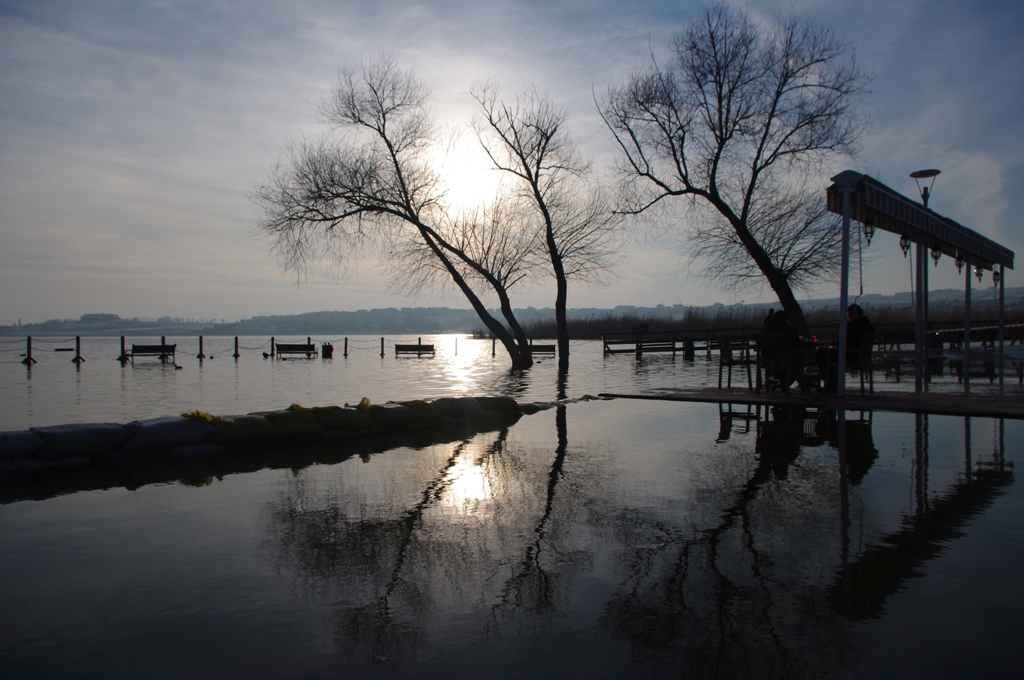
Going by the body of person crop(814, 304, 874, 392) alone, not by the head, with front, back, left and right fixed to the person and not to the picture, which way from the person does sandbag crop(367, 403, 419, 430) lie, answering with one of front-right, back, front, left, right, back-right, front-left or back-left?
front-left

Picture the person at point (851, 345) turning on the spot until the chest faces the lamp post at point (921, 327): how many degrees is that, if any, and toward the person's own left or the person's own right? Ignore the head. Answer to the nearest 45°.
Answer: approximately 135° to the person's own right

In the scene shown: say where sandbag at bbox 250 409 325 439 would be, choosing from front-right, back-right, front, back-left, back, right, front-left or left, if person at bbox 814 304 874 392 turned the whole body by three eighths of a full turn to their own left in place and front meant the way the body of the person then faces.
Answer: right

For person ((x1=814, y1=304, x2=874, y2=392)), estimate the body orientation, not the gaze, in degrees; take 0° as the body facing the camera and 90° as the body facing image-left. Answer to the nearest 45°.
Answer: approximately 90°

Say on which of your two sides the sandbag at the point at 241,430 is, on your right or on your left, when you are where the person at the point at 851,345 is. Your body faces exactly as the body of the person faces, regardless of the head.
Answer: on your left

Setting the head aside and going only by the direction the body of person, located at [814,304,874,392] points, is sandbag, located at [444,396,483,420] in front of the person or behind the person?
in front

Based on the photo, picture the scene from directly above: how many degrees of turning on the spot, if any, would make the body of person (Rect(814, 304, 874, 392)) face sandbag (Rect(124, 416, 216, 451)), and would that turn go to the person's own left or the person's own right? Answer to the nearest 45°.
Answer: approximately 45° to the person's own left

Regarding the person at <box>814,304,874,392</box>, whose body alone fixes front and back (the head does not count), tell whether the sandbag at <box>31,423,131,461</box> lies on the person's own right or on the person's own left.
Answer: on the person's own left

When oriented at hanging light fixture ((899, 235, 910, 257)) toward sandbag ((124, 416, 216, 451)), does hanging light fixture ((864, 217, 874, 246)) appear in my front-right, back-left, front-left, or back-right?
front-left

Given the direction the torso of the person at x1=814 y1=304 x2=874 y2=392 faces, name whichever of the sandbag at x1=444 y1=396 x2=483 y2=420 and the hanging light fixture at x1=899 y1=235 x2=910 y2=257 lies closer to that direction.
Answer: the sandbag
